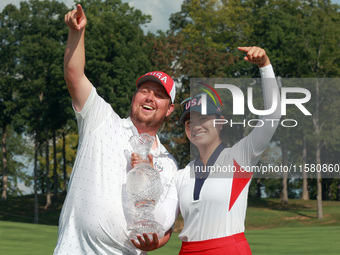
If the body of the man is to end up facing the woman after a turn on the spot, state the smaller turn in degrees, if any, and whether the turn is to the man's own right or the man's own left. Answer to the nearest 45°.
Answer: approximately 90° to the man's own left

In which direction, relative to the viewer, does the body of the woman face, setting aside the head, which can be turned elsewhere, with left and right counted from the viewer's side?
facing the viewer and to the left of the viewer

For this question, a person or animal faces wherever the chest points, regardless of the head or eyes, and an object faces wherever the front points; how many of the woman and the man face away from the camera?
0

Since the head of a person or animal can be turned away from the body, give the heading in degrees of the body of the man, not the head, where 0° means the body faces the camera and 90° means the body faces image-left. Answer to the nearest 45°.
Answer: approximately 315°

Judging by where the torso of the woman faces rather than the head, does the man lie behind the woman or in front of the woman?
in front
